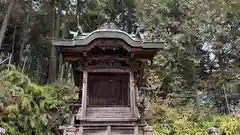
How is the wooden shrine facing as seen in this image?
toward the camera

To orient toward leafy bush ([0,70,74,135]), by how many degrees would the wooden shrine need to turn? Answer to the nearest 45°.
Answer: approximately 135° to its right

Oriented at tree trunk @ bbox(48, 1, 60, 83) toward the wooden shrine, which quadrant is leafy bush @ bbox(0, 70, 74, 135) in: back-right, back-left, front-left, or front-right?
front-right

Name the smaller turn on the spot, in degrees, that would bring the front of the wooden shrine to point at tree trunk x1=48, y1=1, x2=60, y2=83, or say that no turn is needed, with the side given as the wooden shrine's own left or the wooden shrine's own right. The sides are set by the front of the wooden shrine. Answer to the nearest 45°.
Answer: approximately 180°
